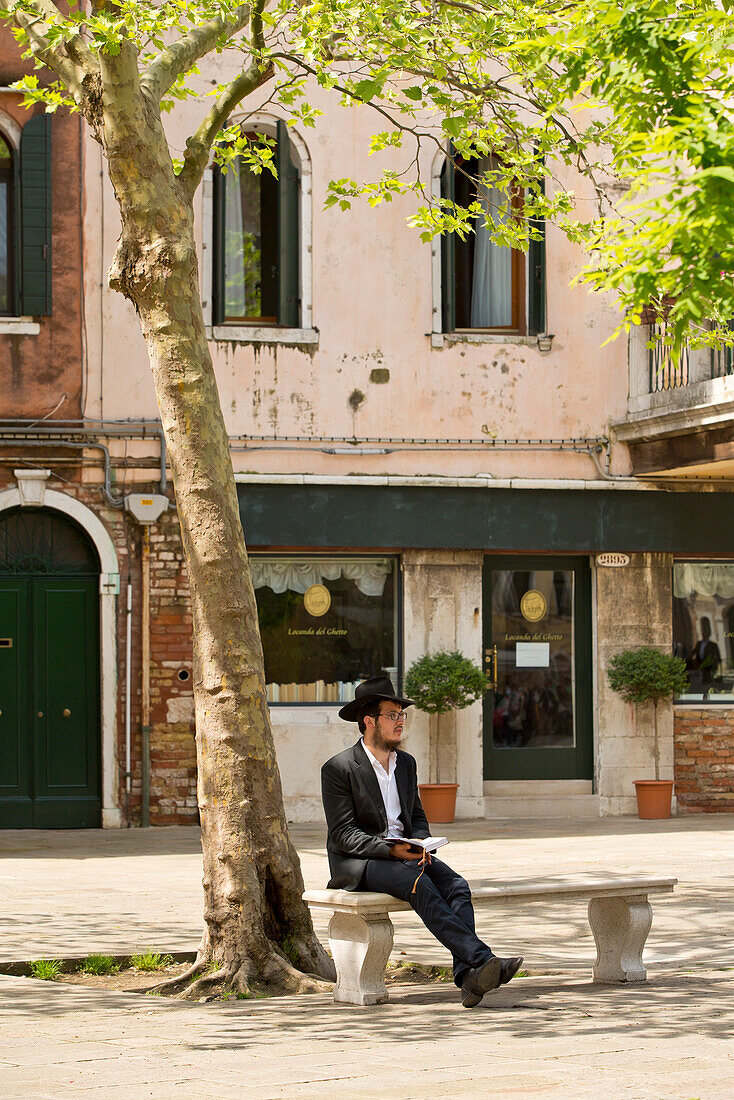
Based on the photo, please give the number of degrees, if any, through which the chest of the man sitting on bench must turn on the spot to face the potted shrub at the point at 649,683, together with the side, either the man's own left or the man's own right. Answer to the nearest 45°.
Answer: approximately 135° to the man's own left

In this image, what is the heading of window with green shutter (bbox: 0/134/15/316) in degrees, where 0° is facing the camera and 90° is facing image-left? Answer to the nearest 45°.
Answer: approximately 0°

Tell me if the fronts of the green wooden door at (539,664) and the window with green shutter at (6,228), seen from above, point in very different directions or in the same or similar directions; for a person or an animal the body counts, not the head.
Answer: same or similar directions

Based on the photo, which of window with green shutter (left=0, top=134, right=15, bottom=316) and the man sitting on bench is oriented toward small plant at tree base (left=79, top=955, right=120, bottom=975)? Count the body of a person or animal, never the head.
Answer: the window with green shutter

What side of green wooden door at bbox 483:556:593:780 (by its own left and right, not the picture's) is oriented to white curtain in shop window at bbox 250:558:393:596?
right

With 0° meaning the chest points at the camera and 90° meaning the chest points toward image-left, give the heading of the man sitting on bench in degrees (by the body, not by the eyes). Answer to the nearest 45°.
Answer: approximately 315°

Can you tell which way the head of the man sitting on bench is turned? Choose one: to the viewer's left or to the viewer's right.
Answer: to the viewer's right

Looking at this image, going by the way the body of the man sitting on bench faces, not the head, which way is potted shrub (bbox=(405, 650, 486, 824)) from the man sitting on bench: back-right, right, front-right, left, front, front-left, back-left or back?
back-left

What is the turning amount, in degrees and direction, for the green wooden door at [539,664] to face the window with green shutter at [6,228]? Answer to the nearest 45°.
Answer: approximately 90° to its right

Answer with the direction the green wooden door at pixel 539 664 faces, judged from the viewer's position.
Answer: facing the viewer

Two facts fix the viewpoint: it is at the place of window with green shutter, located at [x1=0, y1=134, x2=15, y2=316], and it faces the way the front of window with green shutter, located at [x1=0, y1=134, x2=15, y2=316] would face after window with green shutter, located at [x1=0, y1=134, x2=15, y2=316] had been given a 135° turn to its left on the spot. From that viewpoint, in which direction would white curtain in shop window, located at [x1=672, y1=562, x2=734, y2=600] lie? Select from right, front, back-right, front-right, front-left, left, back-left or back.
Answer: front-right

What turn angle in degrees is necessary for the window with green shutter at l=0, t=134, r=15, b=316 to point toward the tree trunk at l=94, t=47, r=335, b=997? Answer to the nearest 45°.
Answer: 0° — it already faces it

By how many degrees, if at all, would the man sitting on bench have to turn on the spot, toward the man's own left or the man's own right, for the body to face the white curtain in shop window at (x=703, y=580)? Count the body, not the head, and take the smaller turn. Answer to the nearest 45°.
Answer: approximately 135° to the man's own left

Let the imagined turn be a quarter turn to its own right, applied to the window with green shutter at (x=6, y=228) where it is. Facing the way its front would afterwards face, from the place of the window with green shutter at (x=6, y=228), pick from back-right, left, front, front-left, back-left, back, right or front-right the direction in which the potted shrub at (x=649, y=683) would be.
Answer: back

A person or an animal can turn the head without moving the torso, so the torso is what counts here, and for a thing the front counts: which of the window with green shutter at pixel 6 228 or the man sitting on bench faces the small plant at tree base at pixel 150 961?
the window with green shutter

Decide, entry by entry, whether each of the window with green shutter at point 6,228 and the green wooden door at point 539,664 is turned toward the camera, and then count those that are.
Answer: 2

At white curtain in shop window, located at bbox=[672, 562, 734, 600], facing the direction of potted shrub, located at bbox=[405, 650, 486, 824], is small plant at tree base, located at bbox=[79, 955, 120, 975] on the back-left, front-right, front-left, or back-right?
front-left
